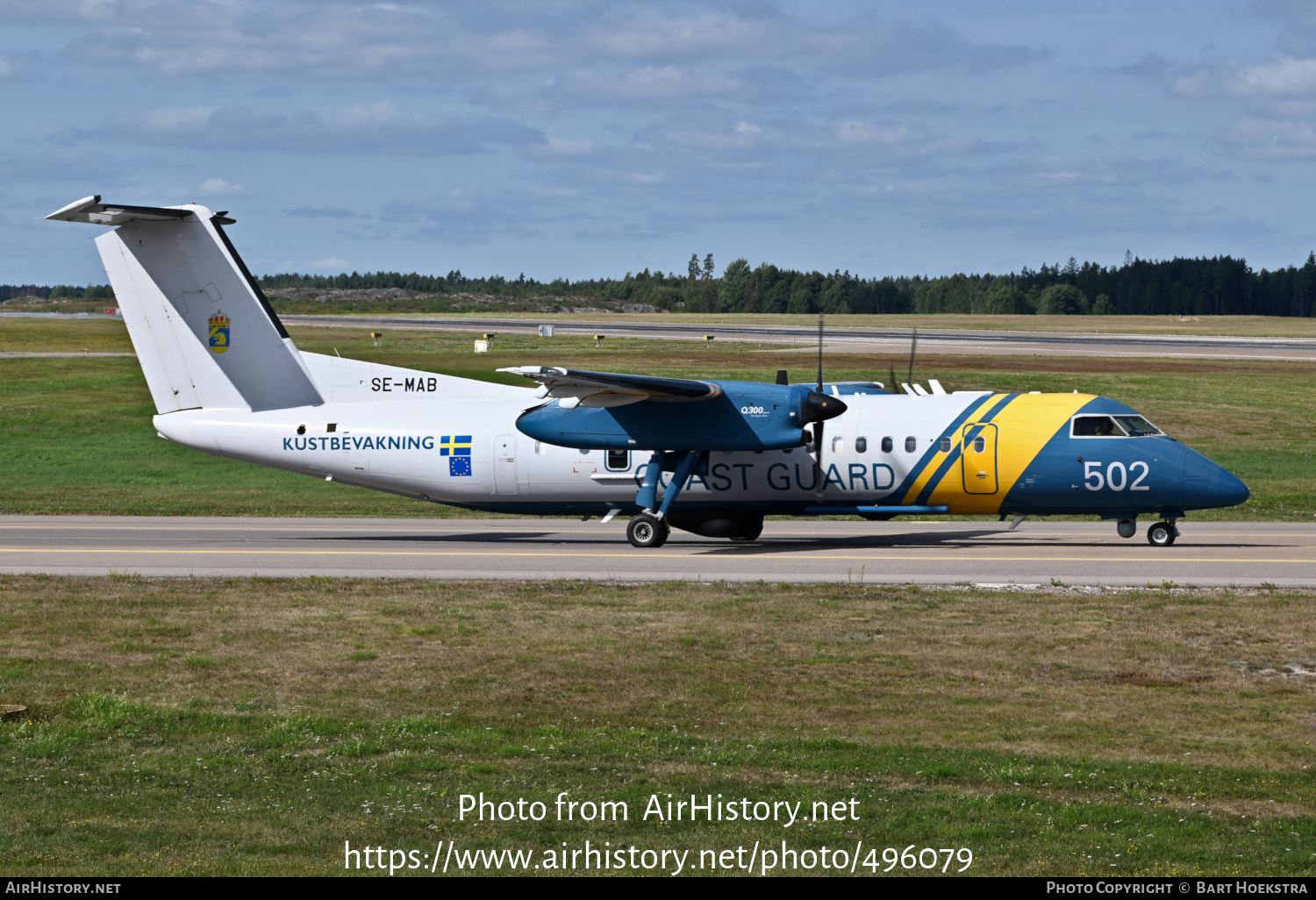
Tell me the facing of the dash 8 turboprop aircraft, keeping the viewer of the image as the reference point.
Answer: facing to the right of the viewer
